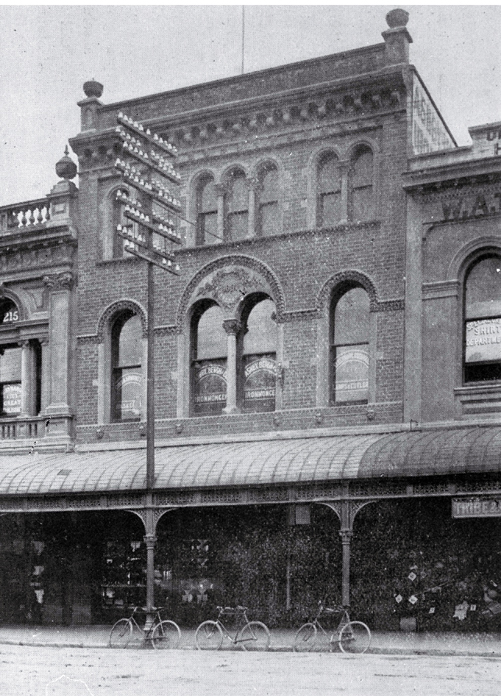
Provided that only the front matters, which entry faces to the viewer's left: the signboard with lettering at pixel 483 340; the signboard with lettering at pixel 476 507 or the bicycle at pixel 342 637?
the bicycle

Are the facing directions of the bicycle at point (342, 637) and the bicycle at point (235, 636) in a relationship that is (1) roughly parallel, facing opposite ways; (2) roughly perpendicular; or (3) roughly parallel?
roughly parallel

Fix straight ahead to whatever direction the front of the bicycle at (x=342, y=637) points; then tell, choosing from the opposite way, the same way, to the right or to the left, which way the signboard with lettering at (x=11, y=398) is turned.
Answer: to the left

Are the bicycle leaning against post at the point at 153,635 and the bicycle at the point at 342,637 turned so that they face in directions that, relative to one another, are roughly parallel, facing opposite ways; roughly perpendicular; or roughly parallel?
roughly parallel

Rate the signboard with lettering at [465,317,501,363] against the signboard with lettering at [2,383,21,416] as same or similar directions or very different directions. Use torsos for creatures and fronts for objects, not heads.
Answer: same or similar directions

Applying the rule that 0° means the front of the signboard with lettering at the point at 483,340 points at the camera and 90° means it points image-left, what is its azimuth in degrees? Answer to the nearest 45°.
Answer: approximately 0°

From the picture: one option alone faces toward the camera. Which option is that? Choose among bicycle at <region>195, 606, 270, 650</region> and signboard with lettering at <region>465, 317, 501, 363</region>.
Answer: the signboard with lettering

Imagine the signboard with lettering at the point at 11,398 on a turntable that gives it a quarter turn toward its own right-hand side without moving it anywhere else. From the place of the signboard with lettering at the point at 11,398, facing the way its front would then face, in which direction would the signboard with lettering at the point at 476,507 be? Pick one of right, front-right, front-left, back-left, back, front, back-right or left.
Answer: back-left

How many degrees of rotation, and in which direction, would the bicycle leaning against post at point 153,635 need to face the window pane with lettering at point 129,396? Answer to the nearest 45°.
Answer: approximately 90° to its right

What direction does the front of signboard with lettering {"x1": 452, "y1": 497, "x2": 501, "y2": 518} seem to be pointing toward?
toward the camera

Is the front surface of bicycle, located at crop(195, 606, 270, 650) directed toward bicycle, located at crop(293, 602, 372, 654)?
no

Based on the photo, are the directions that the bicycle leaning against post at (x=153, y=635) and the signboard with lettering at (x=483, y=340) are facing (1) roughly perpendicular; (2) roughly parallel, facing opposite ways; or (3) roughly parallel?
roughly perpendicular
